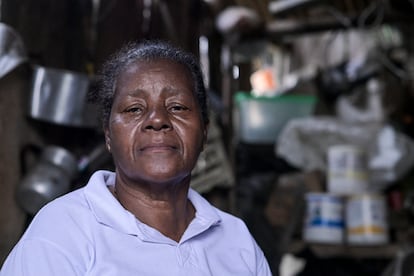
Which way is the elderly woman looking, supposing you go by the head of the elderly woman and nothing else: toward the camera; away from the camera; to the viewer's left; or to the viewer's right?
toward the camera

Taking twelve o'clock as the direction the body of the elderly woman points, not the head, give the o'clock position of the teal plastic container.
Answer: The teal plastic container is roughly at 8 o'clock from the elderly woman.

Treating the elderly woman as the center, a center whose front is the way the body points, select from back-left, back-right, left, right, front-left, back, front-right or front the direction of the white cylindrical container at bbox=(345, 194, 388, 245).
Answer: left

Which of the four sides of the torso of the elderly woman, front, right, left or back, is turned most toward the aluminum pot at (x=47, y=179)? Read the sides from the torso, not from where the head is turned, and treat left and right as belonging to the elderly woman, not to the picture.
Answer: back

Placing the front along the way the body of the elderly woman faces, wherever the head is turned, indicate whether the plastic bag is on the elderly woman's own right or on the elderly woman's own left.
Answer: on the elderly woman's own left

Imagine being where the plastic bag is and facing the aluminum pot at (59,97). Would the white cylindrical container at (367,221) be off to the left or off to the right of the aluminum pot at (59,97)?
left

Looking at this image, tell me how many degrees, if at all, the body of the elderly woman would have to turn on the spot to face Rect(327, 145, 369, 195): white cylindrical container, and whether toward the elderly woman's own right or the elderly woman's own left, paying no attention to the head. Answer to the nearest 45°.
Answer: approximately 90° to the elderly woman's own left

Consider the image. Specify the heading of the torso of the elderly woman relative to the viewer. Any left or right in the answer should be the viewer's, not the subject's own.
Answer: facing the viewer and to the right of the viewer

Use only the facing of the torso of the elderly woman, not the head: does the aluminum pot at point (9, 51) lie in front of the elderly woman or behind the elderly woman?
behind

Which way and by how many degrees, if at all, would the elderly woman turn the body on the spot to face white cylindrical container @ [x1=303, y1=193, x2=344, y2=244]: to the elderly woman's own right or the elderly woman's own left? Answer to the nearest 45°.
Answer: approximately 90° to the elderly woman's own left
